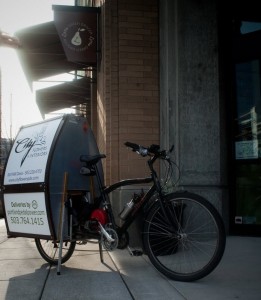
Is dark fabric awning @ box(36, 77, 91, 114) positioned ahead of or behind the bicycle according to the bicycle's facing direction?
behind

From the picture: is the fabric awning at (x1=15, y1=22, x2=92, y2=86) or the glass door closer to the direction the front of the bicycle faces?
the glass door

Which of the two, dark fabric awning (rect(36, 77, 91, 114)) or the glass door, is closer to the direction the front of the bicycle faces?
the glass door

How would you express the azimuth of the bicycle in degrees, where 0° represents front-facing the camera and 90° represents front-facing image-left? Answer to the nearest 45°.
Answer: approximately 315°

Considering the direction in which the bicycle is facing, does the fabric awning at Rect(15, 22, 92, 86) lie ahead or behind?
behind

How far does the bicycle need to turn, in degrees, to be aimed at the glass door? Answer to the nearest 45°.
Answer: approximately 90° to its left
